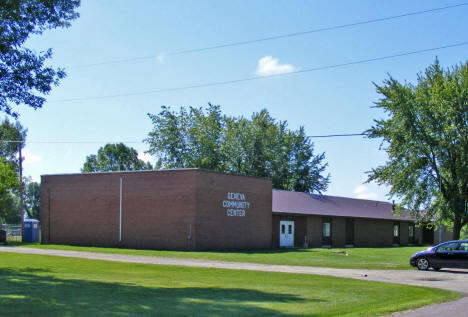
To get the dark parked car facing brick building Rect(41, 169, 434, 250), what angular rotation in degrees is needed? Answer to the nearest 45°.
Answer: approximately 45° to its right

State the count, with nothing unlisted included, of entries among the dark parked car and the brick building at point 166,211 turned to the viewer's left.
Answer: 1

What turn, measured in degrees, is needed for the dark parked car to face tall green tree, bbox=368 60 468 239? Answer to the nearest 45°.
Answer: approximately 90° to its right

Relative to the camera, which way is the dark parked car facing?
to the viewer's left

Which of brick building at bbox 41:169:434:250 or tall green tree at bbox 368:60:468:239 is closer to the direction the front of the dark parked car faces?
the brick building
